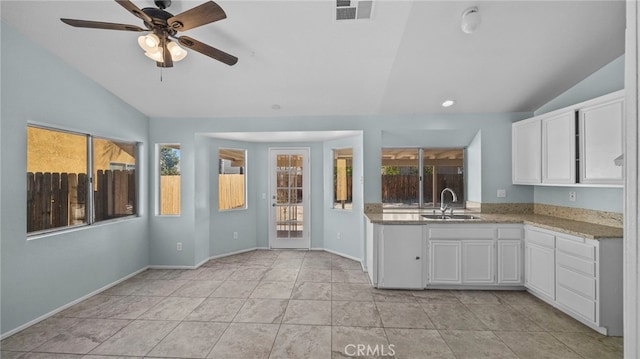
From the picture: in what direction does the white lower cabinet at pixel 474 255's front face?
toward the camera

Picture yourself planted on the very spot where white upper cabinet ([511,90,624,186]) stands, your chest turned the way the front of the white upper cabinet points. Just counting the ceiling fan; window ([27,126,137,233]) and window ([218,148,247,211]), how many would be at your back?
0

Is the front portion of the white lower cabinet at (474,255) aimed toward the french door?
no

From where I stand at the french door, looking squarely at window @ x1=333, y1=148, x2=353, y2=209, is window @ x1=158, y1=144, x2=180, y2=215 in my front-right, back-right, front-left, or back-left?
back-right

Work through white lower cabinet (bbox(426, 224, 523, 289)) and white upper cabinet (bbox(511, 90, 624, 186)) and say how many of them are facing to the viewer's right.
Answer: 0

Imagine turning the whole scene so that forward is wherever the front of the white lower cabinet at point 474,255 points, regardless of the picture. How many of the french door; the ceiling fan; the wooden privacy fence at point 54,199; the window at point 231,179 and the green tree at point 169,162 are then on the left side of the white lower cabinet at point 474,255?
0

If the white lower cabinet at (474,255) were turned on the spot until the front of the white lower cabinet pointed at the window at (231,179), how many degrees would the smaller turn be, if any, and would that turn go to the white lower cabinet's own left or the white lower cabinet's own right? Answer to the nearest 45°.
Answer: approximately 90° to the white lower cabinet's own right

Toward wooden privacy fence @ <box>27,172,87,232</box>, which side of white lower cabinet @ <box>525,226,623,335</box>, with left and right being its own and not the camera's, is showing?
front

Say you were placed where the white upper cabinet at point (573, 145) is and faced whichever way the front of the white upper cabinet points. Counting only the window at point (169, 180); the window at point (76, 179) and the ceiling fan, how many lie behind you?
0

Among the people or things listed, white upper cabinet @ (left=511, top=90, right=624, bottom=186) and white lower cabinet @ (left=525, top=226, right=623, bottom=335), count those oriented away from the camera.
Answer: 0

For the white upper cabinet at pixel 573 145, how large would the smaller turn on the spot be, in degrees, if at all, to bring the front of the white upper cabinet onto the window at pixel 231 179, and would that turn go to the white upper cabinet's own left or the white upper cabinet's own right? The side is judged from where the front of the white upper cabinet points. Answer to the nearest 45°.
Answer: approximately 45° to the white upper cabinet's own right

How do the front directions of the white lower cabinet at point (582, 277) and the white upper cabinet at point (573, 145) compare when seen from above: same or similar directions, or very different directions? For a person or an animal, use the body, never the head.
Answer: same or similar directions

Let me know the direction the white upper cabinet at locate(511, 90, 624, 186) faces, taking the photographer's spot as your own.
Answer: facing the viewer and to the left of the viewer

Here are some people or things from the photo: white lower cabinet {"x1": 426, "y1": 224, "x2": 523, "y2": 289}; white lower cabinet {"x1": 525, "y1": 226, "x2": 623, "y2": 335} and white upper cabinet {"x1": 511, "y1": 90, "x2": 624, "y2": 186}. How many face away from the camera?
0
